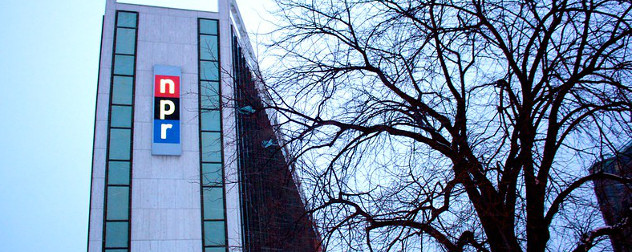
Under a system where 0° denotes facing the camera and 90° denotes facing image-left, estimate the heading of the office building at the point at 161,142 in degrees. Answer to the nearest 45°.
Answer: approximately 0°
